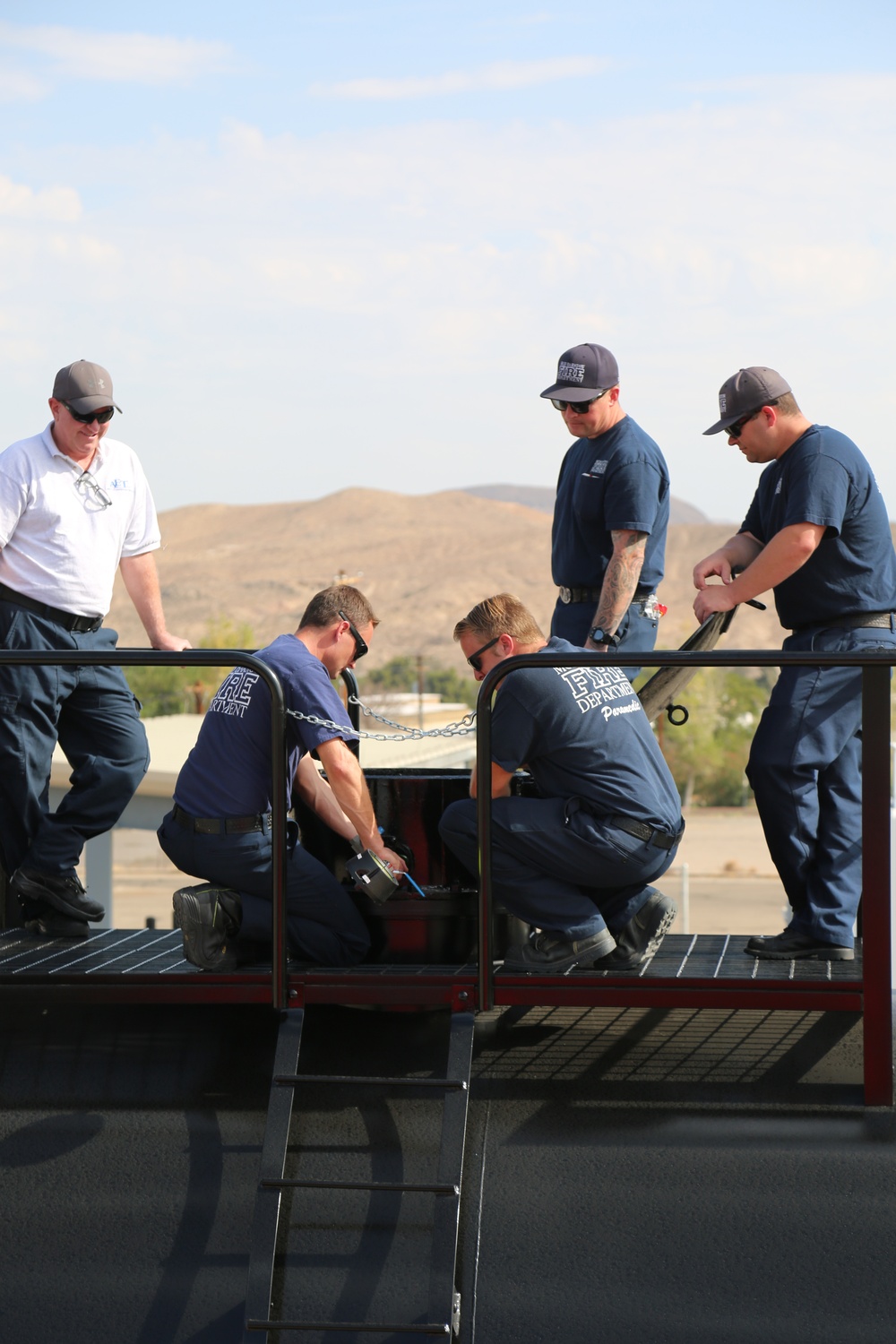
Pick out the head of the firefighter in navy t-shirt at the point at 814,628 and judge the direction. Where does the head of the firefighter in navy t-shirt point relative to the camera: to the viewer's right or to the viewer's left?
to the viewer's left

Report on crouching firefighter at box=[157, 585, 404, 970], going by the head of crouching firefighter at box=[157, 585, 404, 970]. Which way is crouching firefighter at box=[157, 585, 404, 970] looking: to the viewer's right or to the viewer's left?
to the viewer's right

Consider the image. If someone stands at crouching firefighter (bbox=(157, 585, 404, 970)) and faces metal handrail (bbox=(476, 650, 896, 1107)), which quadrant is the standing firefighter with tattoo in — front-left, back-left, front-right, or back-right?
front-left

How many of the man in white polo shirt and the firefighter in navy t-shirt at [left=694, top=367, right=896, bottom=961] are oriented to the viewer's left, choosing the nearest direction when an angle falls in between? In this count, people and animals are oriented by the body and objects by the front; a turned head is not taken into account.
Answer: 1

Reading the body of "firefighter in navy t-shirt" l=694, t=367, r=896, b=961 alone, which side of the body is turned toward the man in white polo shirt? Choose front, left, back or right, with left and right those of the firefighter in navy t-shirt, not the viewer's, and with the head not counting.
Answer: front

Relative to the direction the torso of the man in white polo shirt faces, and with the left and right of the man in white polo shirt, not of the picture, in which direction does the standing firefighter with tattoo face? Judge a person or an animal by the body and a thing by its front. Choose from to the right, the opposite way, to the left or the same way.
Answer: to the right

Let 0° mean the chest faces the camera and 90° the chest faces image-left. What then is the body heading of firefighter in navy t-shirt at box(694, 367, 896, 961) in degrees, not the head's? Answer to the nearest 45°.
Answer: approximately 90°

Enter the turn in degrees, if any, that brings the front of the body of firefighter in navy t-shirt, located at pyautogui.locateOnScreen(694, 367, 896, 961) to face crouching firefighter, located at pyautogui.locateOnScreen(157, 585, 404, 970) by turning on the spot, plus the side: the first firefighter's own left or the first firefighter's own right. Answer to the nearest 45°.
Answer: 0° — they already face them

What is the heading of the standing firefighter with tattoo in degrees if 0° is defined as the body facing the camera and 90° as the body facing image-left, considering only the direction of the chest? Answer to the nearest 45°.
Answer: approximately 45°

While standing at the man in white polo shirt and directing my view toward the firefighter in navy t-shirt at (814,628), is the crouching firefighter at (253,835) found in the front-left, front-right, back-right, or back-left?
front-right

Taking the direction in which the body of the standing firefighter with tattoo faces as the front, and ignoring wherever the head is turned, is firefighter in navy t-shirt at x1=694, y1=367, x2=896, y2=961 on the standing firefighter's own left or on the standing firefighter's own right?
on the standing firefighter's own left

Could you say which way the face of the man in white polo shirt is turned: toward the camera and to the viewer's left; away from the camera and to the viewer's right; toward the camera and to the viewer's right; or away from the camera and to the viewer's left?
toward the camera and to the viewer's right

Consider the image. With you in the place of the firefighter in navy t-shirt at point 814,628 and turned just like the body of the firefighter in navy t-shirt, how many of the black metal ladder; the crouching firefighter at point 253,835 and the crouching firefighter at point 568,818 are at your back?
0

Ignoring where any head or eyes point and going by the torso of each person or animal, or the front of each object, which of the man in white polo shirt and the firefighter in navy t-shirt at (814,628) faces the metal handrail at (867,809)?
the man in white polo shirt

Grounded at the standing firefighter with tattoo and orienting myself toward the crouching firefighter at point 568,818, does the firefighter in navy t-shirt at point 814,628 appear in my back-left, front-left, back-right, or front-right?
front-left

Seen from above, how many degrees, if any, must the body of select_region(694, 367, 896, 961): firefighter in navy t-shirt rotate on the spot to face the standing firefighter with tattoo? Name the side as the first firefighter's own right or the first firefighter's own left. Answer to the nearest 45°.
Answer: approximately 45° to the first firefighter's own right

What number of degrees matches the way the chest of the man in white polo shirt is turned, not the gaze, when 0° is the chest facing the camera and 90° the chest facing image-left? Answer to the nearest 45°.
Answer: approximately 315°

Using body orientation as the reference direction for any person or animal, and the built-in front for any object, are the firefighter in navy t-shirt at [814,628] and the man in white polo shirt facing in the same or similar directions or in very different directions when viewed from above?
very different directions

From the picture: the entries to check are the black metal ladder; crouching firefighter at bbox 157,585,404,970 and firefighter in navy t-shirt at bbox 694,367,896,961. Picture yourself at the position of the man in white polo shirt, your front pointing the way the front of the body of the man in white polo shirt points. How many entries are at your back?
0
